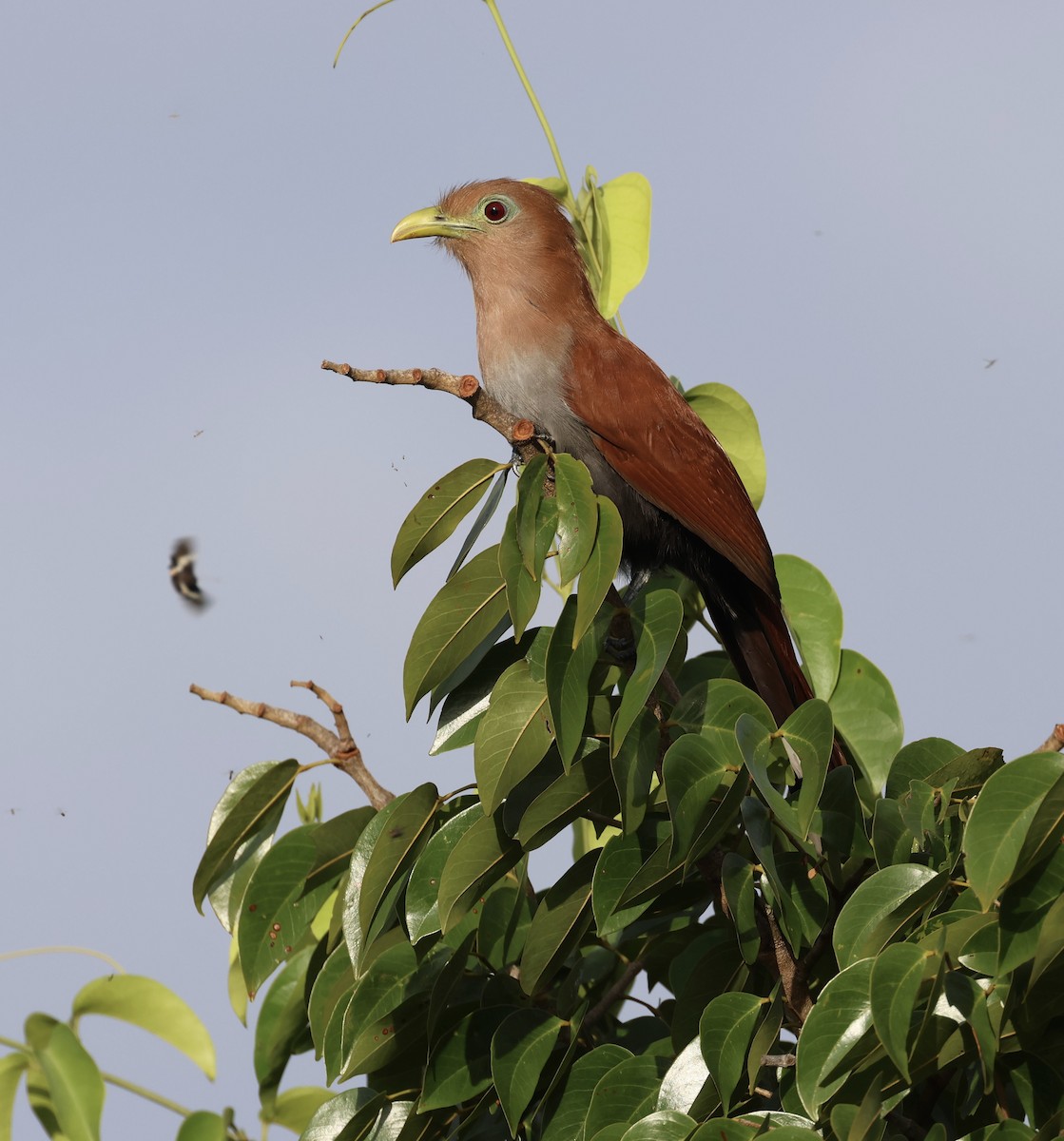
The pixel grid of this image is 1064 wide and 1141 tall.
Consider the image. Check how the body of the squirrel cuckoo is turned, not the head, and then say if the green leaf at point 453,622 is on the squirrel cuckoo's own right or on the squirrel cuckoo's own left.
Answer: on the squirrel cuckoo's own left

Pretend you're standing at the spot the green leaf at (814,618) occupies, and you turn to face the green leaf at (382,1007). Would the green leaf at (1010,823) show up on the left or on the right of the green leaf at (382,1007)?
left

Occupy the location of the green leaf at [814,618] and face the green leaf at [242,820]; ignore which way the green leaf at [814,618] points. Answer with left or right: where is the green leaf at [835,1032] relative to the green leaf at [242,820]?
left

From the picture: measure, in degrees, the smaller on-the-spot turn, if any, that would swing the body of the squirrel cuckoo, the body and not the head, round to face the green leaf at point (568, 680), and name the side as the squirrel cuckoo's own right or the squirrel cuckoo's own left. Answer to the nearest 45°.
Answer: approximately 90° to the squirrel cuckoo's own left

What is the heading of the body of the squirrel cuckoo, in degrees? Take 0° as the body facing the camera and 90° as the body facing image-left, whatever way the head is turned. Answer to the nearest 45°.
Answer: approximately 90°
